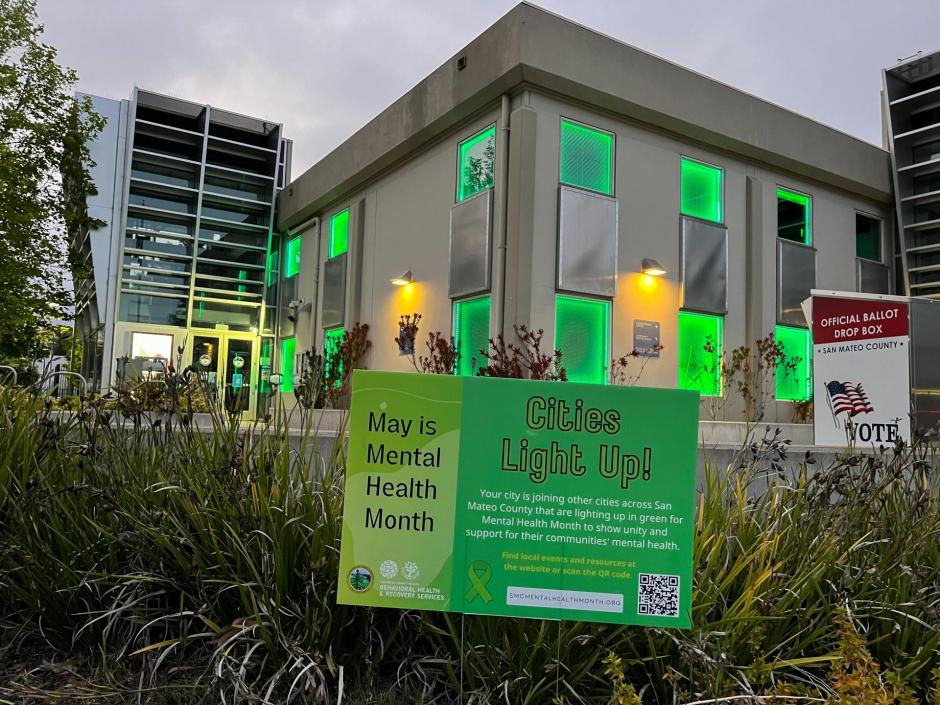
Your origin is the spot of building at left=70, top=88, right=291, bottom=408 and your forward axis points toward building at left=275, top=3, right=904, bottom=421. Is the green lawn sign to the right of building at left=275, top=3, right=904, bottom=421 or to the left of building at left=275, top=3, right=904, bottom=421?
right

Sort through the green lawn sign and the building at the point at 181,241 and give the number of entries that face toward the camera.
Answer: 2

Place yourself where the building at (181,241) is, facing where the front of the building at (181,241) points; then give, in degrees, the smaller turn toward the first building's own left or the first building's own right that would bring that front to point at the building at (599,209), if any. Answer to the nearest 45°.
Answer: approximately 45° to the first building's own left

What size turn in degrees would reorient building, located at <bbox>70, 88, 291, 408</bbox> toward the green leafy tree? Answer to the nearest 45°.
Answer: approximately 45° to its right

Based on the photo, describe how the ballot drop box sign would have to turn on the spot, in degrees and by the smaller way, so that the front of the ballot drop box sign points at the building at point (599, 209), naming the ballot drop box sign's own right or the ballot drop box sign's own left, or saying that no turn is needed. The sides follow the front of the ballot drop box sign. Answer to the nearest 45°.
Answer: approximately 135° to the ballot drop box sign's own right

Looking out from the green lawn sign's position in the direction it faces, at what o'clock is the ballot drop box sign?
The ballot drop box sign is roughly at 7 o'clock from the green lawn sign.

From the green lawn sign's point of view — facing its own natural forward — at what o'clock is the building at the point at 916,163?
The building is roughly at 7 o'clock from the green lawn sign.

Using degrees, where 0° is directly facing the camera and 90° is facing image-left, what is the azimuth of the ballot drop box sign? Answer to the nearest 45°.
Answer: approximately 0°
